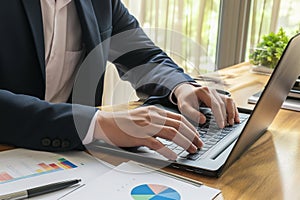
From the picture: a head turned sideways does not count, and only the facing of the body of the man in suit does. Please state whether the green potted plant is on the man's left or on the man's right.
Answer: on the man's left

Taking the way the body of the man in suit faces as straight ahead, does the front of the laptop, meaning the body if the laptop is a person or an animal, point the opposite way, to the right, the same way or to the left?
the opposite way

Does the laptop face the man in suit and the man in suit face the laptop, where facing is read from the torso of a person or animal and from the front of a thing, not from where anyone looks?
yes

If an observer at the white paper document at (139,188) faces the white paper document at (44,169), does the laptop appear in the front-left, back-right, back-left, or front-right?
back-right

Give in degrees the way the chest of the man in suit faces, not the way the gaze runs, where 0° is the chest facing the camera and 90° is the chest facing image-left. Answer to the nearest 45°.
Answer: approximately 315°

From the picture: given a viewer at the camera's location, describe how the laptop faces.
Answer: facing away from the viewer and to the left of the viewer
